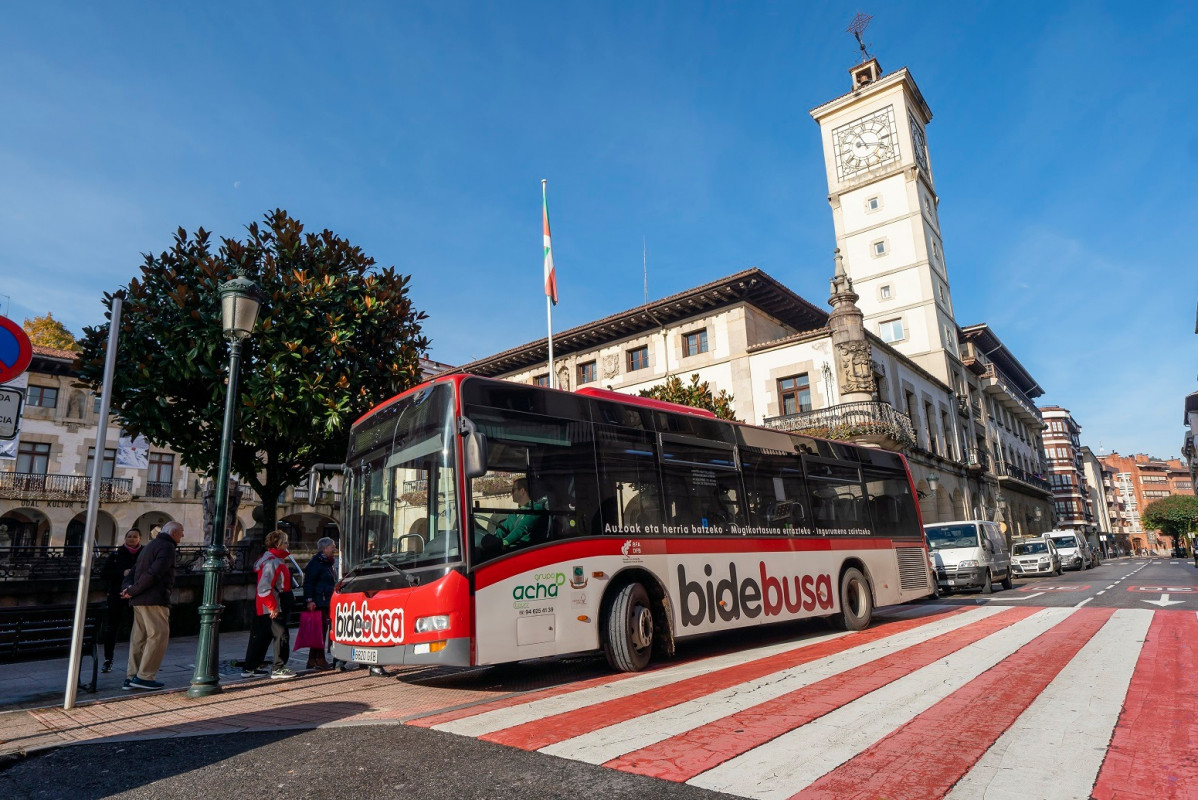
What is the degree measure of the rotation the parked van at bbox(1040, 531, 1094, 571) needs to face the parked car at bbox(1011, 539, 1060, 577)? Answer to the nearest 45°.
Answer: approximately 45° to its left

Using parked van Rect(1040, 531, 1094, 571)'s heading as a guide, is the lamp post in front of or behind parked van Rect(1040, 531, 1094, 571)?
in front

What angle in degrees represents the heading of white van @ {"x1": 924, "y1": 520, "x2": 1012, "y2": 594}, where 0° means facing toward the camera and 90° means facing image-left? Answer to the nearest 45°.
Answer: approximately 45°

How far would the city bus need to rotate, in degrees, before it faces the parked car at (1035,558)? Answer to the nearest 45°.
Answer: approximately 180°

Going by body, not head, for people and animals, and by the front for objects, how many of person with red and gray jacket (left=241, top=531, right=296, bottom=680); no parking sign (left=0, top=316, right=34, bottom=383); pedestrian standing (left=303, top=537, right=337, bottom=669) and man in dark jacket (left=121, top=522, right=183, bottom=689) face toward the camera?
1

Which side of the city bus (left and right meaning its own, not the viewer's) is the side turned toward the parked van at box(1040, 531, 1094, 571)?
back
